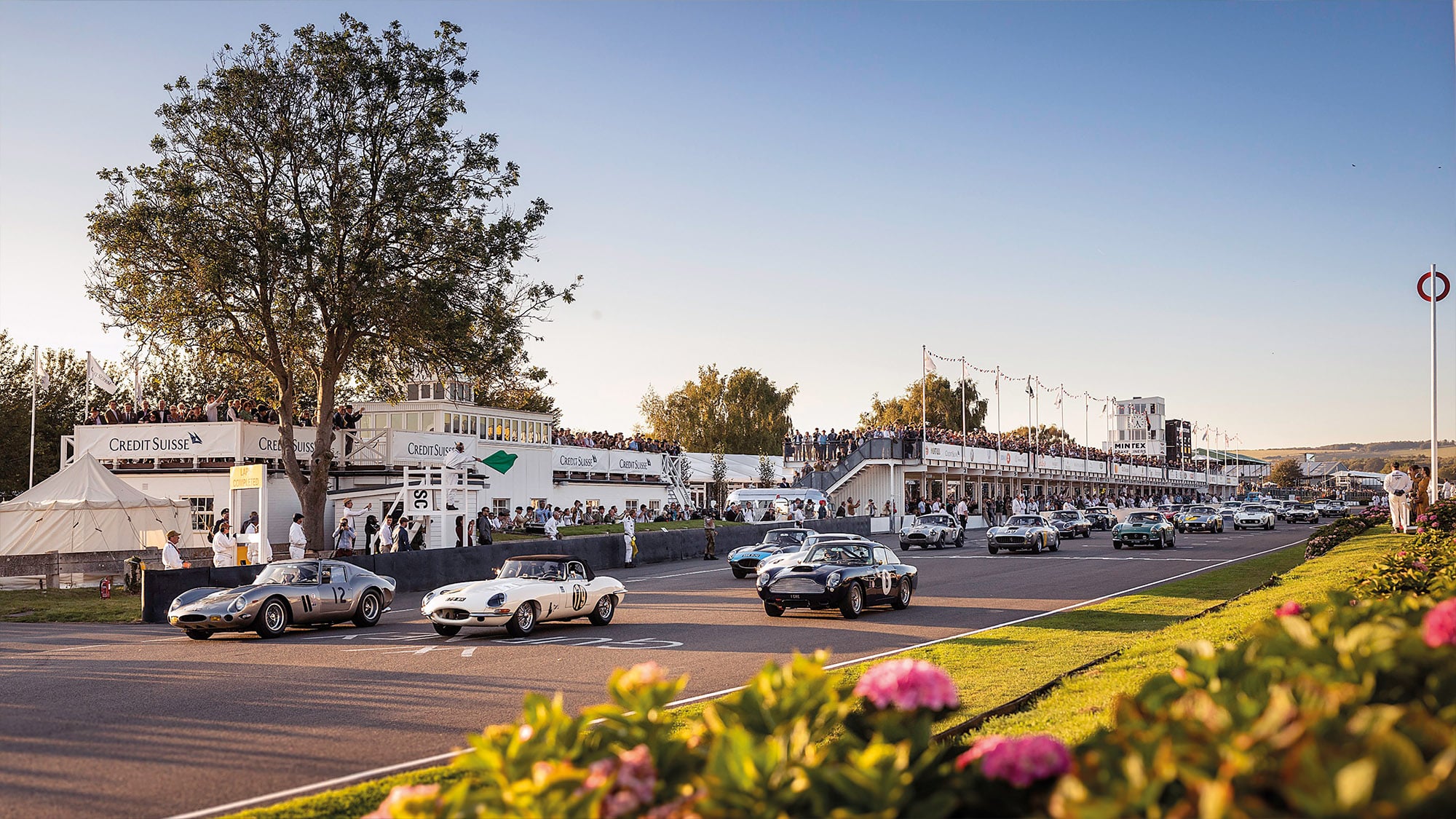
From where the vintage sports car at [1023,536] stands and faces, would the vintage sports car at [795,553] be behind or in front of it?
in front

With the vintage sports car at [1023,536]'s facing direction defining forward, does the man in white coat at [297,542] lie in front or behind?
in front

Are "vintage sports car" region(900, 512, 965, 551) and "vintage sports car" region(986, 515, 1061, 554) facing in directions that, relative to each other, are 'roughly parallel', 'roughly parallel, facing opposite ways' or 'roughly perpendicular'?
roughly parallel

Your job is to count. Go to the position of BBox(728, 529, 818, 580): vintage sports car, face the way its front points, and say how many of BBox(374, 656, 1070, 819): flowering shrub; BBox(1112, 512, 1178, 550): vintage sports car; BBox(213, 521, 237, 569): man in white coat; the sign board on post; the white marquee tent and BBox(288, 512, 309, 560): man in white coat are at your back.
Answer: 1

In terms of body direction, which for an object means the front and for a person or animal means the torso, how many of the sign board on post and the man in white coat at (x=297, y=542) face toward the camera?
1

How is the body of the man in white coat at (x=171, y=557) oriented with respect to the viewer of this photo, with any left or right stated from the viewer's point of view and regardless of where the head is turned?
facing to the right of the viewer

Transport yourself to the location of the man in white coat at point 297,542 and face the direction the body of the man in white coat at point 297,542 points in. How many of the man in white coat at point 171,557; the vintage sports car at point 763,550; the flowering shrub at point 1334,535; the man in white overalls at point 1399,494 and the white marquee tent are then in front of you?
3

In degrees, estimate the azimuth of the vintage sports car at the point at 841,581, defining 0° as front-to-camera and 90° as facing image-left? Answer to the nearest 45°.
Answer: approximately 45°

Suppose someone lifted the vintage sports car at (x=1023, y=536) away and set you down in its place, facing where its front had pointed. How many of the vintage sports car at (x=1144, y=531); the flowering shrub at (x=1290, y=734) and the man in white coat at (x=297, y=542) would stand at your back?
1

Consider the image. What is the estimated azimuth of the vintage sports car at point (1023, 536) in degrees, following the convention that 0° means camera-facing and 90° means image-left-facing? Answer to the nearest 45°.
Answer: approximately 45°

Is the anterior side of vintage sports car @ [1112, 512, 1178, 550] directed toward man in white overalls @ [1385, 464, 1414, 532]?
no

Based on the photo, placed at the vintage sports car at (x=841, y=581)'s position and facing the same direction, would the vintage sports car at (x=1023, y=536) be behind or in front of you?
behind

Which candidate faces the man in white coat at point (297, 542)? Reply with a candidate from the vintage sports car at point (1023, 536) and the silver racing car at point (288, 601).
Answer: the vintage sports car

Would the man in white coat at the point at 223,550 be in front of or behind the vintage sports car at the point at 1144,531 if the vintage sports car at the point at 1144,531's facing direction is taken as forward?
in front

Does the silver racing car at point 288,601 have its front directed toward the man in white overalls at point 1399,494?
no
